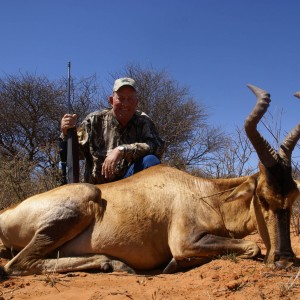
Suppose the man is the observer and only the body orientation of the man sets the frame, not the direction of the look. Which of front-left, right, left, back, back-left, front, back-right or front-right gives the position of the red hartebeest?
front

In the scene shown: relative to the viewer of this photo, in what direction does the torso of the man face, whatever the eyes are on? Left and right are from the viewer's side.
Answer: facing the viewer

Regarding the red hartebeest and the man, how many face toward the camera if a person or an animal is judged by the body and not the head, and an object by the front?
1

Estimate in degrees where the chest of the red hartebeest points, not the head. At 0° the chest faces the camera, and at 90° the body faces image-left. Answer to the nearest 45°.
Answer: approximately 270°

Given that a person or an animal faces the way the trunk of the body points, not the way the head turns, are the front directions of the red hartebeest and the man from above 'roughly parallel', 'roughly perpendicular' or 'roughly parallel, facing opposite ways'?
roughly perpendicular

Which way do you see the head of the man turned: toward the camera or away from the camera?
toward the camera

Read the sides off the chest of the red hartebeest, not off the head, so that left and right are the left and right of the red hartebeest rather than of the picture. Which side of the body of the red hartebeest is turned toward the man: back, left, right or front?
left

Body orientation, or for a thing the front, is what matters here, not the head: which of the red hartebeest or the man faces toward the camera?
the man
